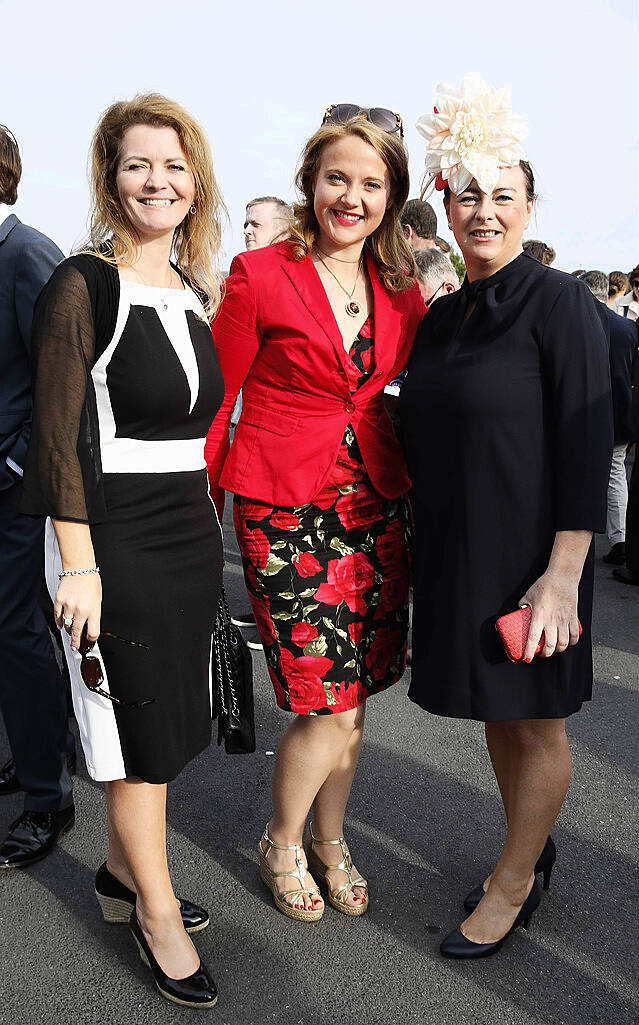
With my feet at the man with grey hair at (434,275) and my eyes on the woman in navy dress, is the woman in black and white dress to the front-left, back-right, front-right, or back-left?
front-right

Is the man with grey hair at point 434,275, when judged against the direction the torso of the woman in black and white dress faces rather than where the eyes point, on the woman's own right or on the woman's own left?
on the woman's own left

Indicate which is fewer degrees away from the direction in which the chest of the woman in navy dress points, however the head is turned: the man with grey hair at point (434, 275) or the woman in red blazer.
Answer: the woman in red blazer

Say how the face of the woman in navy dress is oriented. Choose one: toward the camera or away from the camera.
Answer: toward the camera

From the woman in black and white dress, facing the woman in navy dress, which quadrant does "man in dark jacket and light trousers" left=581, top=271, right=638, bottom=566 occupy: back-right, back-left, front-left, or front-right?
front-left

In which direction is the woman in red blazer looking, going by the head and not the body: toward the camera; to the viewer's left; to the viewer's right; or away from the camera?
toward the camera

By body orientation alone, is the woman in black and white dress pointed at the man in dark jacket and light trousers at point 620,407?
no

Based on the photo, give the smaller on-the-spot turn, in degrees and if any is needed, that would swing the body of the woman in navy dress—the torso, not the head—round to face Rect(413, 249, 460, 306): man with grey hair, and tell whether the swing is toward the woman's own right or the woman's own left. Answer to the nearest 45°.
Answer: approximately 135° to the woman's own right

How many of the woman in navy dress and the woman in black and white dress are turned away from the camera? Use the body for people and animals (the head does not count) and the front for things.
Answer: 0

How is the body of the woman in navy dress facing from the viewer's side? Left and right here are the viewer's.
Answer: facing the viewer and to the left of the viewer

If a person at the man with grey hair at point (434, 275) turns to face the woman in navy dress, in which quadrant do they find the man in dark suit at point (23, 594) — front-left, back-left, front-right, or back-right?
front-right

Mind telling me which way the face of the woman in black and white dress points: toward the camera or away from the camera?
toward the camera
